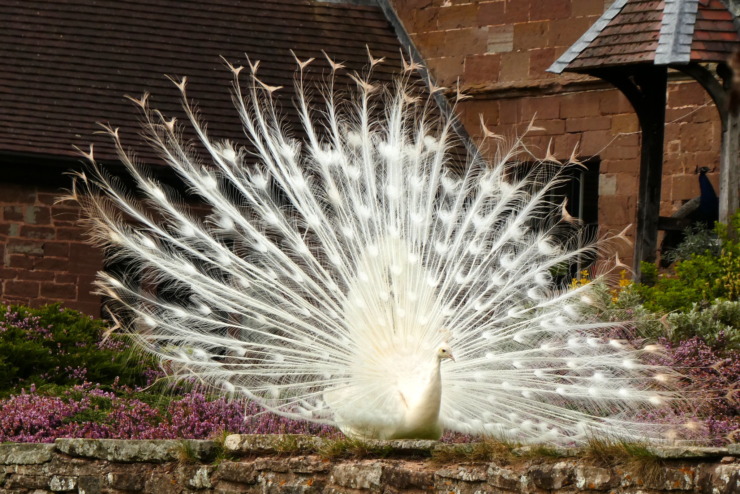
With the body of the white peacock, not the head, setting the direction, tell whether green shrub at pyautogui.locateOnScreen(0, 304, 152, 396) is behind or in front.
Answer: behind

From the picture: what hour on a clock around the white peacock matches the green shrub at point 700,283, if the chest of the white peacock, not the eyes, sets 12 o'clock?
The green shrub is roughly at 9 o'clock from the white peacock.

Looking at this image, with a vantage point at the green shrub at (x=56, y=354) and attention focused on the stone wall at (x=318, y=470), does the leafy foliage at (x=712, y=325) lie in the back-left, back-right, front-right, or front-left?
front-left

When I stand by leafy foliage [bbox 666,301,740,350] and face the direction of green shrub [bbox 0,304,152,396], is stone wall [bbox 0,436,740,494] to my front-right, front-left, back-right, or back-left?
front-left

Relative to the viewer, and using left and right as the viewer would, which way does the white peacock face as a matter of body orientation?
facing the viewer and to the right of the viewer

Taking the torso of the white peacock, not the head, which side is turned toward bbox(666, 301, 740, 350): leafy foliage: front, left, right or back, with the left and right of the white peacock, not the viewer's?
left
